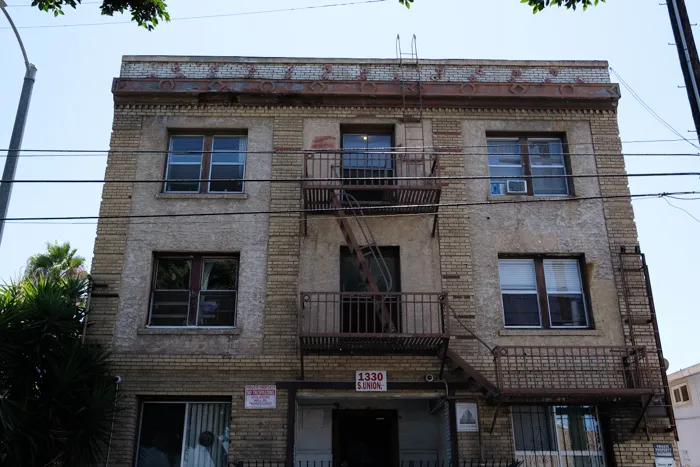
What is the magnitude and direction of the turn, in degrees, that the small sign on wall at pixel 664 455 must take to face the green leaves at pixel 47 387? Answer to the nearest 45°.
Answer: approximately 45° to its right

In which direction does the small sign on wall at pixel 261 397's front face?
toward the camera

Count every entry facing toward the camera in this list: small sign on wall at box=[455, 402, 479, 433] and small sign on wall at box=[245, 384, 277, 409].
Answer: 2

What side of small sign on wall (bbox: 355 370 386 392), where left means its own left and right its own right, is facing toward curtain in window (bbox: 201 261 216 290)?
right

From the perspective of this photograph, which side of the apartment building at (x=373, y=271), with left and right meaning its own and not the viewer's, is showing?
front

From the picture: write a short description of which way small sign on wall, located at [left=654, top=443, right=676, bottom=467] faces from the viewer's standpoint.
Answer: facing the viewer

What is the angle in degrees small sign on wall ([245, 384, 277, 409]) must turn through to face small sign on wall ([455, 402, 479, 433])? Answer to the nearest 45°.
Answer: approximately 90° to its left

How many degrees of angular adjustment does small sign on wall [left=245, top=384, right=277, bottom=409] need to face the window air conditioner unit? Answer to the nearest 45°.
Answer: approximately 90° to its left

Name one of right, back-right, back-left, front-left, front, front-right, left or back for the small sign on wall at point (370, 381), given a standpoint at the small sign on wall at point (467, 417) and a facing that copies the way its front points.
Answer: right

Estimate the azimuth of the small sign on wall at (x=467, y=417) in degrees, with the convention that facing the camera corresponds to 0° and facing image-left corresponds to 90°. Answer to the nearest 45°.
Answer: approximately 0°

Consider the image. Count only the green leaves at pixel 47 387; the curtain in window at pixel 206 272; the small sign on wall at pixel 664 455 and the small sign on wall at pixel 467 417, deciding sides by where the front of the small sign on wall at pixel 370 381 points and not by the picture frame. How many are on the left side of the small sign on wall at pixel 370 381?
2

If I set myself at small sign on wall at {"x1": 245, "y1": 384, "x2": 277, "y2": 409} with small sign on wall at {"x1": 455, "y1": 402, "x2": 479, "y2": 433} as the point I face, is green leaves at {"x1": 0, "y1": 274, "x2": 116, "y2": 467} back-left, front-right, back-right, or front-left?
back-right

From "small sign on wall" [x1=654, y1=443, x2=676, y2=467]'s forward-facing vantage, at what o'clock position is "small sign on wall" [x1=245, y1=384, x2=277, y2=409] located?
"small sign on wall" [x1=245, y1=384, x2=277, y2=409] is roughly at 2 o'clock from "small sign on wall" [x1=654, y1=443, x2=676, y2=467].
